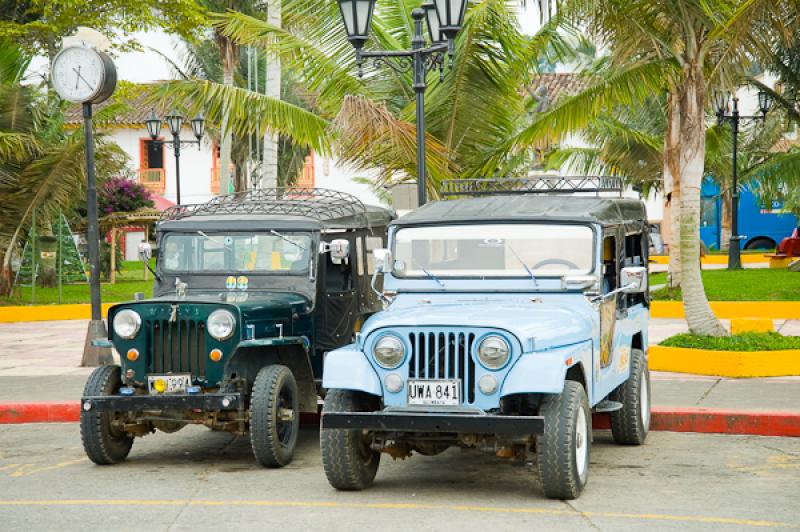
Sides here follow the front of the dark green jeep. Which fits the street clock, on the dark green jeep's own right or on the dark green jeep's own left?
on the dark green jeep's own right
